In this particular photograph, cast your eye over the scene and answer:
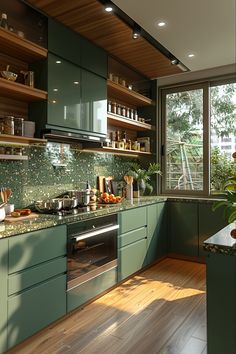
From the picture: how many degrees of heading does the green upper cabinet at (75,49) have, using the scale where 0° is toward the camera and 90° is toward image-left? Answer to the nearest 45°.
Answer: approximately 315°

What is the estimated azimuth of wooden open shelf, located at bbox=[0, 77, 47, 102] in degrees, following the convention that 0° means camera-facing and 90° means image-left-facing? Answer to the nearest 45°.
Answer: approximately 315°

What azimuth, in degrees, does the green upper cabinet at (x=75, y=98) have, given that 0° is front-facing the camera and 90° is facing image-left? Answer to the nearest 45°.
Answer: approximately 315°

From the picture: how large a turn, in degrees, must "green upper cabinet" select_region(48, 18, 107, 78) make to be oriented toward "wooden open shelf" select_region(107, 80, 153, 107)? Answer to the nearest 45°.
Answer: approximately 90° to its left
